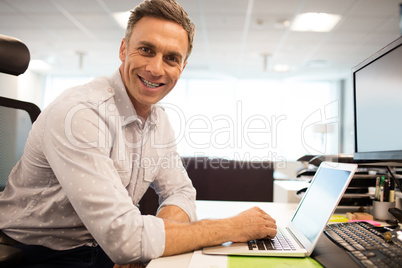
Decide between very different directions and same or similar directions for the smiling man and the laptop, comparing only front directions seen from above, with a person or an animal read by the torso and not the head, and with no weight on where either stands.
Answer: very different directions

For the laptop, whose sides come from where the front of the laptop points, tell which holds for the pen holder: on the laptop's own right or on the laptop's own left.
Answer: on the laptop's own right

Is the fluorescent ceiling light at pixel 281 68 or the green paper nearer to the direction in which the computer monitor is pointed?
the green paper

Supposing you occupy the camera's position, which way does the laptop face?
facing to the left of the viewer

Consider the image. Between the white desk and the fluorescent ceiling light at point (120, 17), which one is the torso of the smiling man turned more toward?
the white desk

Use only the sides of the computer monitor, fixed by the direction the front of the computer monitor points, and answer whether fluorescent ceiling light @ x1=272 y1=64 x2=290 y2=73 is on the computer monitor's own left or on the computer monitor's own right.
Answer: on the computer monitor's own right

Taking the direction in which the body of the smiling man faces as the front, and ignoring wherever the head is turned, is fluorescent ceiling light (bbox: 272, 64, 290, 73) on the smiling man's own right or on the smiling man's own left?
on the smiling man's own left

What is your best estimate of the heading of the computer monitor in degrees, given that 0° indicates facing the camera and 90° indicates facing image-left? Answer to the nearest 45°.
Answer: approximately 45°

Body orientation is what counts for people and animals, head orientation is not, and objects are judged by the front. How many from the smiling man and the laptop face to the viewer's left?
1

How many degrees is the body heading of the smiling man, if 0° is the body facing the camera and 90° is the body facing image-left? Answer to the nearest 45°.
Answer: approximately 315°
